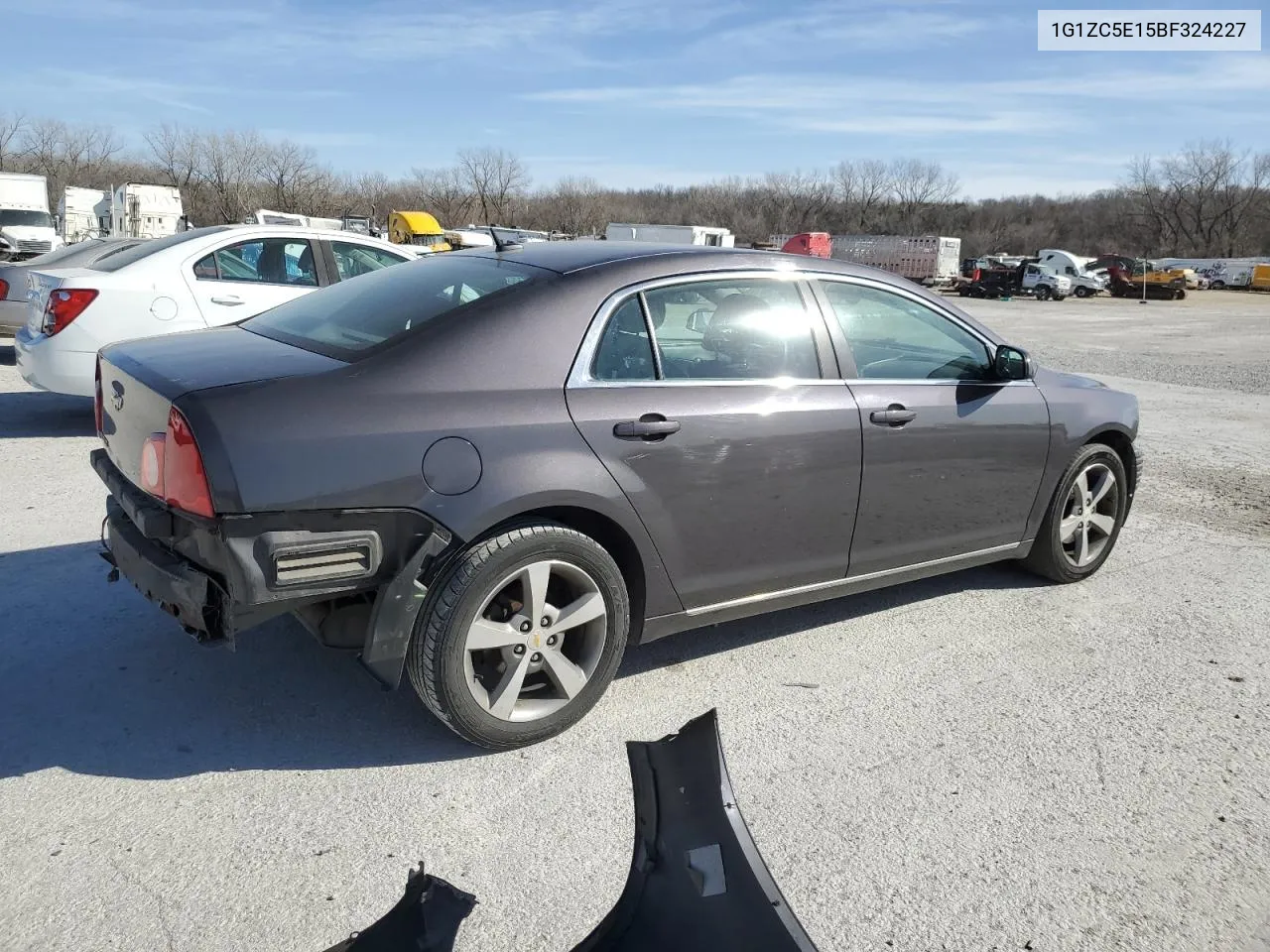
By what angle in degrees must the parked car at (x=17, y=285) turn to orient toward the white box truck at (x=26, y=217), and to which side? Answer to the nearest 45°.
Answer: approximately 45° to its left

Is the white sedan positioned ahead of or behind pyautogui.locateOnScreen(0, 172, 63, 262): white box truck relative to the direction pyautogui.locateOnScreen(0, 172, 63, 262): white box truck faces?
ahead

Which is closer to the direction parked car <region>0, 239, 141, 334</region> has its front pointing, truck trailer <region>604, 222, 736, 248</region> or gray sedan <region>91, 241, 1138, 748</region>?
the truck trailer

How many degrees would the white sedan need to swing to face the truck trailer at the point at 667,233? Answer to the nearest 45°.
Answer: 0° — it already faces it

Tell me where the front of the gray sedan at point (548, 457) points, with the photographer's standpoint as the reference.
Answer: facing away from the viewer and to the right of the viewer

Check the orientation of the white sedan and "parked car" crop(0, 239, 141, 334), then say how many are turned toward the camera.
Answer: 0

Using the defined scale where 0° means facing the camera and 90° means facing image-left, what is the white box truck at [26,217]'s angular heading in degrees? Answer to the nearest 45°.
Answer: approximately 315°

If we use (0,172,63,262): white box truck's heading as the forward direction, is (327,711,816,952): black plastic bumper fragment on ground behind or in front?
in front

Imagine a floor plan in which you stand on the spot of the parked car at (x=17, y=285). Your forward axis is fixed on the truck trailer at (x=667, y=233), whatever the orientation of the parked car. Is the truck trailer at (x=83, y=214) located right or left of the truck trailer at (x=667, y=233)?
left

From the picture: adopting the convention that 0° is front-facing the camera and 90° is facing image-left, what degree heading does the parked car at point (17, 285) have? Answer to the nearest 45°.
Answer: approximately 225°
